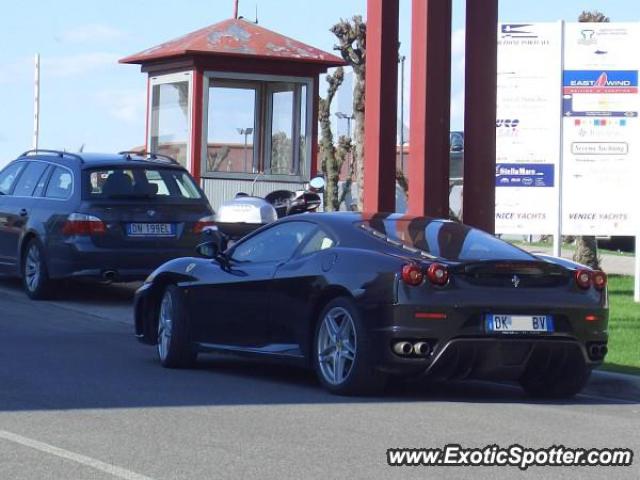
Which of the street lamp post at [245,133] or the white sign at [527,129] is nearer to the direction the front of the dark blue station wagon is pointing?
the street lamp post

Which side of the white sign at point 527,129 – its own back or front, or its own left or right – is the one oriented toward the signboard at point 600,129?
left

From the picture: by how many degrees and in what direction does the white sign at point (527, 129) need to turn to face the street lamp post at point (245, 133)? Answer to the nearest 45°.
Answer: approximately 135° to its right

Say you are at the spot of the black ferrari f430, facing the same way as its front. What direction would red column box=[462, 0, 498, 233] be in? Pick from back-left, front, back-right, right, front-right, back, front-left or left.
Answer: front-right

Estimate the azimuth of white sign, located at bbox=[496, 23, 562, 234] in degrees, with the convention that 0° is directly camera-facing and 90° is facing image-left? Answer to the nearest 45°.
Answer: approximately 0°

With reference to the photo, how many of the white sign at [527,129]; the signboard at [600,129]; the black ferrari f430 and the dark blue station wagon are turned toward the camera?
2

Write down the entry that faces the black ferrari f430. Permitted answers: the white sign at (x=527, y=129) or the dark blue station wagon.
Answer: the white sign

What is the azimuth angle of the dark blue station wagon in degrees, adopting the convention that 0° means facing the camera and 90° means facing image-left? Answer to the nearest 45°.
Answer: approximately 135°

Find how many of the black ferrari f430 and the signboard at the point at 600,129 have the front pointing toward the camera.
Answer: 1

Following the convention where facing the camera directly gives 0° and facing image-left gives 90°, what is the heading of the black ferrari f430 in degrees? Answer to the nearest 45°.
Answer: approximately 135°

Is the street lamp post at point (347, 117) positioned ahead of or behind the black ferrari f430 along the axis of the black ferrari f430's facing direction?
ahead
